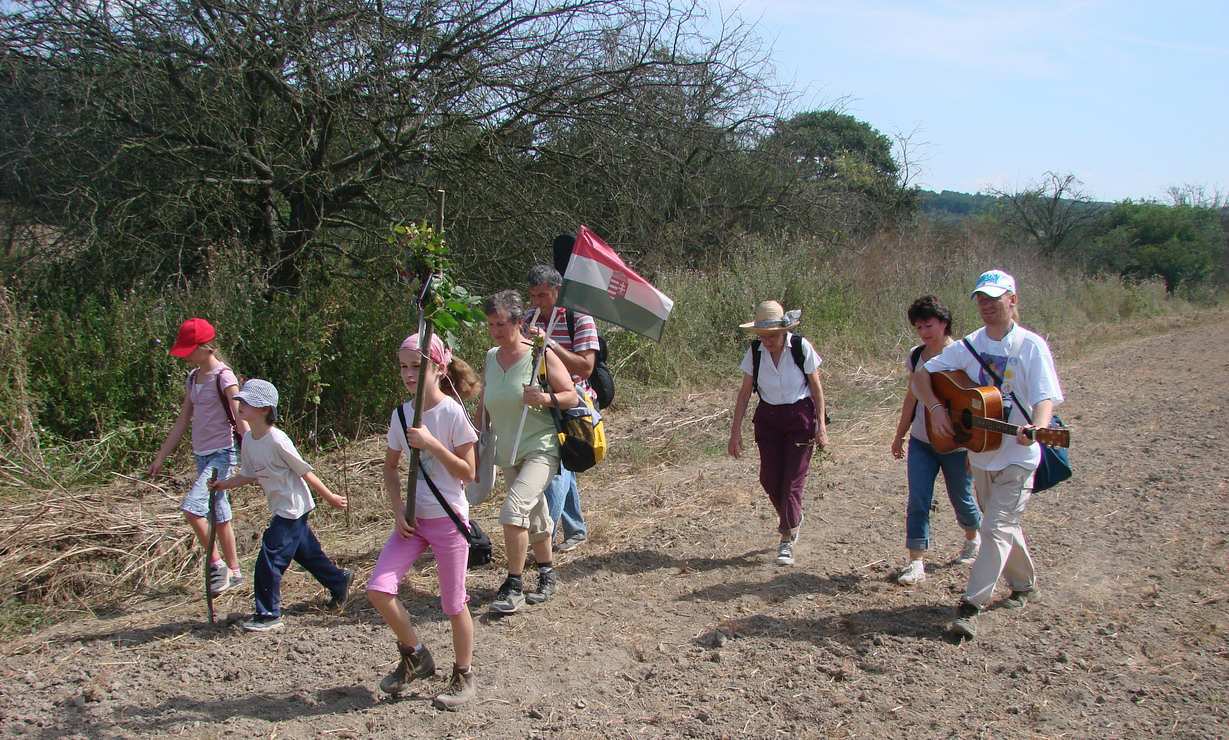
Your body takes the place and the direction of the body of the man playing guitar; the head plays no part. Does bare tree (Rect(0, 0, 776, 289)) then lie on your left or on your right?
on your right

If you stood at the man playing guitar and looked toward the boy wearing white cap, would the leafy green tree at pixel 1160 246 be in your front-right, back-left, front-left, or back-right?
back-right

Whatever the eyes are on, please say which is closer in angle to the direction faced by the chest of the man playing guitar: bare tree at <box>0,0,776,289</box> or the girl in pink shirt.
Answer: the girl in pink shirt

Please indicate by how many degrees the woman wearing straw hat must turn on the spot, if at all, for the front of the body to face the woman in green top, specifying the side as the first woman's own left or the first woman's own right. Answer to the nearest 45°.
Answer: approximately 45° to the first woman's own right

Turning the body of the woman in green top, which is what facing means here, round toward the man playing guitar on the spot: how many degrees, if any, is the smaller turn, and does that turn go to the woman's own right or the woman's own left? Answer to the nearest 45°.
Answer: approximately 135° to the woman's own left

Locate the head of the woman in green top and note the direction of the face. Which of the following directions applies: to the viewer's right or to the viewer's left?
to the viewer's left

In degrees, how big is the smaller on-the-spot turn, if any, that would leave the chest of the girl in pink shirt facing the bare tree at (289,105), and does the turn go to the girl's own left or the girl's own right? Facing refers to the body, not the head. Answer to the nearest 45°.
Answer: approximately 135° to the girl's own right

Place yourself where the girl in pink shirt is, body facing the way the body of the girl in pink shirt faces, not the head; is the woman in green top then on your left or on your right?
on your left

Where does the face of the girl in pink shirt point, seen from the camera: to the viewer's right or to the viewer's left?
to the viewer's left
